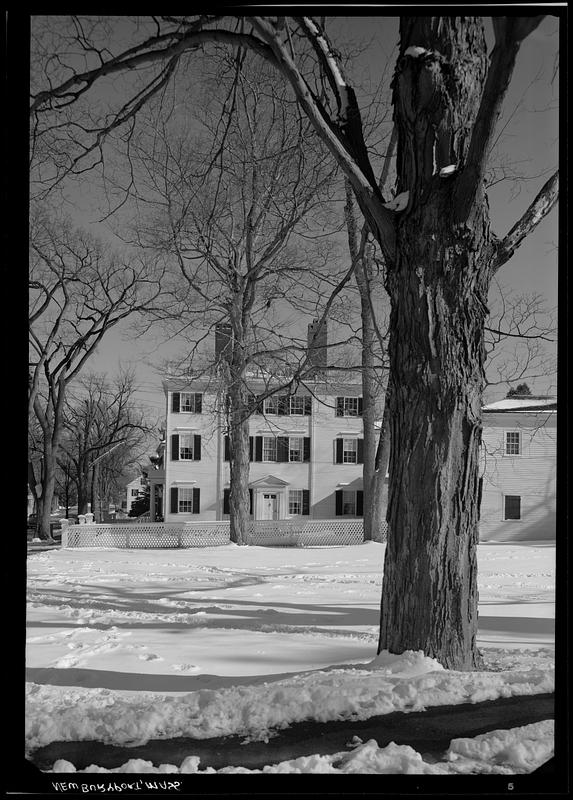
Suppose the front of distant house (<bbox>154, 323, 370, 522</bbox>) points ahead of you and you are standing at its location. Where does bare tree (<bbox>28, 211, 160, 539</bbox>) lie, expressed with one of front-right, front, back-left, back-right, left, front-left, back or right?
right

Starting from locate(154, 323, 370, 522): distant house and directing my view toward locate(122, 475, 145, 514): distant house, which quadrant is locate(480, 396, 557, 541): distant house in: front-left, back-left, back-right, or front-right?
back-right

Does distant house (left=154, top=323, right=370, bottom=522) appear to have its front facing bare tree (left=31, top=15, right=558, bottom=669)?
yes

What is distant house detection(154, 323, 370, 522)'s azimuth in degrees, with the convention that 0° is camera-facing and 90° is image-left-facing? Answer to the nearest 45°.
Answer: approximately 0°

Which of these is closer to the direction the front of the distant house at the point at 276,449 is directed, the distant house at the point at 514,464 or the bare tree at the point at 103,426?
the distant house

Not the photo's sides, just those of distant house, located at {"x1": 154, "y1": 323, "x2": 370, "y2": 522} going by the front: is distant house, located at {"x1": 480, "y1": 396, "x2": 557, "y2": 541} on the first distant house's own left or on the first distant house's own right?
on the first distant house's own left

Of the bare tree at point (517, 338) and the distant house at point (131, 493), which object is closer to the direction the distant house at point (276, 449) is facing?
the bare tree

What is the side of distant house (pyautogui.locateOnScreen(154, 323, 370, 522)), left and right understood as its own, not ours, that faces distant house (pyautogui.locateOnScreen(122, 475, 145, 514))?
back
